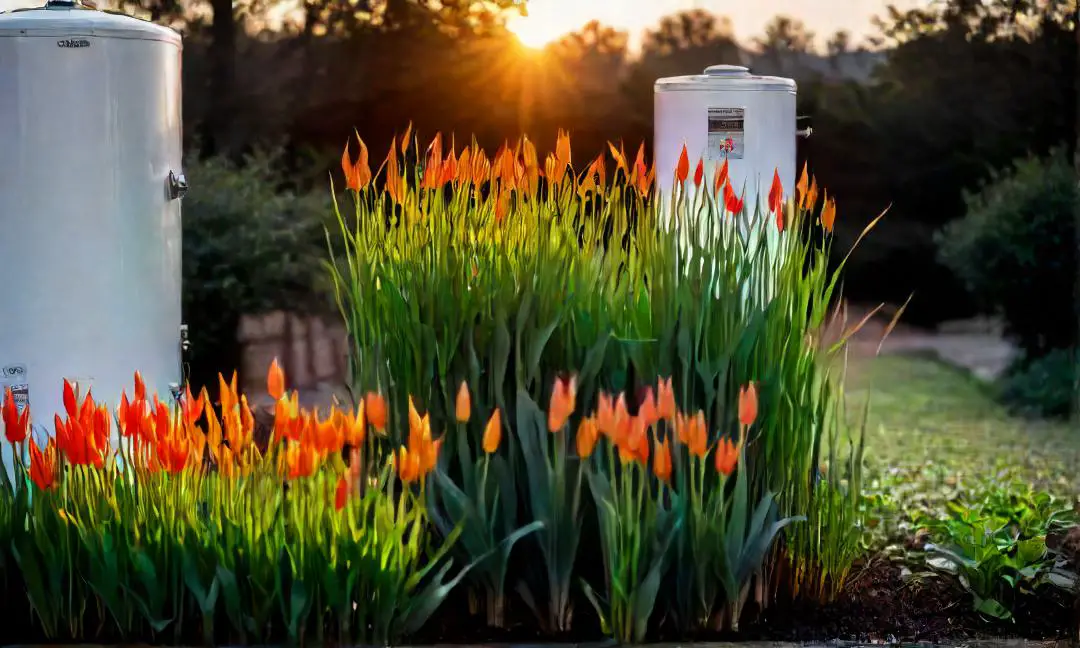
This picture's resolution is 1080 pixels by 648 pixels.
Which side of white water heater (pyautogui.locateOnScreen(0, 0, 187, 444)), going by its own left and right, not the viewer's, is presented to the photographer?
front

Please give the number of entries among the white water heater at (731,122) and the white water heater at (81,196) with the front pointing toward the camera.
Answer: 2

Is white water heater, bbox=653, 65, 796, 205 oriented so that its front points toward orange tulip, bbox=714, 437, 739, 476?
yes

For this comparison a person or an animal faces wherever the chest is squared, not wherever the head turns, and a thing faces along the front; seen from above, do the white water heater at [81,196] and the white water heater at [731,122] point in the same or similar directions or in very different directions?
same or similar directions

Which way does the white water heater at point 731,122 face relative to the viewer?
toward the camera

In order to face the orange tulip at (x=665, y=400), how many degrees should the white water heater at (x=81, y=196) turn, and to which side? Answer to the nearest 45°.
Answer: approximately 45° to its left

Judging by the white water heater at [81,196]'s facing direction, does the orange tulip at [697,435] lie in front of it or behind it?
in front

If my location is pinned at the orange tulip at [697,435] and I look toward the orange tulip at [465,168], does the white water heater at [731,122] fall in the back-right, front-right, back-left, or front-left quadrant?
front-right

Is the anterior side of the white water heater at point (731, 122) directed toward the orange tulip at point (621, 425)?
yes
